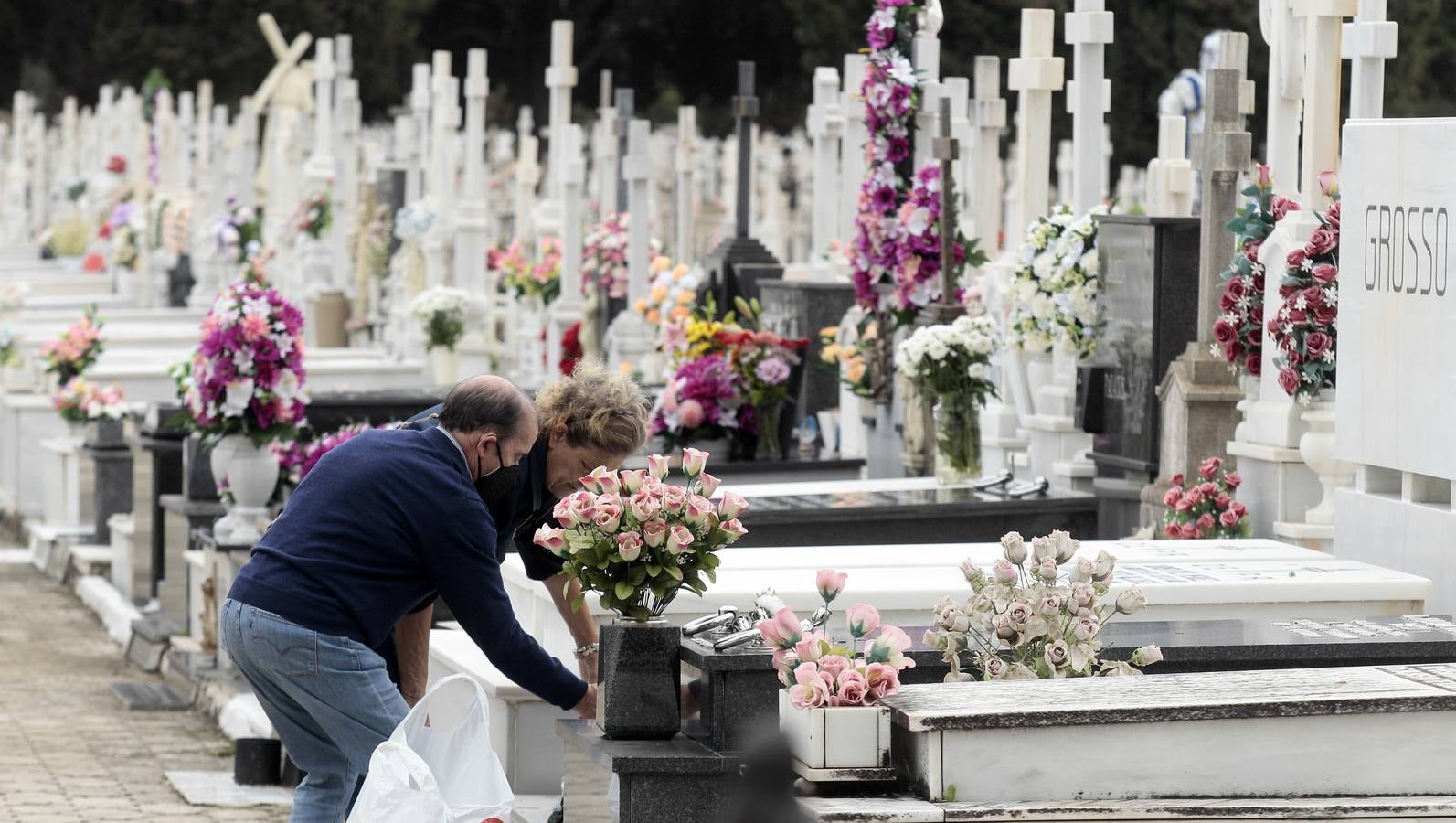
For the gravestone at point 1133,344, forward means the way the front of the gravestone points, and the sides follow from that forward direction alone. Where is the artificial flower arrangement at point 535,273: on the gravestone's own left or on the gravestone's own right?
on the gravestone's own right

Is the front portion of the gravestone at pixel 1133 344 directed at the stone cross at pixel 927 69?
no

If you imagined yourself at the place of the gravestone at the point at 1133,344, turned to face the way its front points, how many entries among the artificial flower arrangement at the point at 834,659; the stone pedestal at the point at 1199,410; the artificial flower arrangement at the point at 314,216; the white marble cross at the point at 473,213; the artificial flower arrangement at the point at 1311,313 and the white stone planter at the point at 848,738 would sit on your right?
2

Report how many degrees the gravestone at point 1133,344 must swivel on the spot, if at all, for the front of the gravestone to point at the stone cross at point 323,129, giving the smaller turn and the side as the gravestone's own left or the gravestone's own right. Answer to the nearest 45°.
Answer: approximately 90° to the gravestone's own right

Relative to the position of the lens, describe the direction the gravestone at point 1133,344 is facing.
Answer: facing the viewer and to the left of the viewer

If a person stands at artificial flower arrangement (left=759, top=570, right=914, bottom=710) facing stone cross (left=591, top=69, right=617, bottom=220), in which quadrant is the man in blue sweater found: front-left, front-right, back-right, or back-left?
front-left

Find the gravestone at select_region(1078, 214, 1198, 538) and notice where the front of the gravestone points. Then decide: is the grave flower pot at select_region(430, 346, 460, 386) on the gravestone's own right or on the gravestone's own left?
on the gravestone's own right

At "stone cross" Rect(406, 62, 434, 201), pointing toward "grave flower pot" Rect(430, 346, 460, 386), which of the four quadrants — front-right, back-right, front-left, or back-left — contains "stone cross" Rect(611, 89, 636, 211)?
front-left

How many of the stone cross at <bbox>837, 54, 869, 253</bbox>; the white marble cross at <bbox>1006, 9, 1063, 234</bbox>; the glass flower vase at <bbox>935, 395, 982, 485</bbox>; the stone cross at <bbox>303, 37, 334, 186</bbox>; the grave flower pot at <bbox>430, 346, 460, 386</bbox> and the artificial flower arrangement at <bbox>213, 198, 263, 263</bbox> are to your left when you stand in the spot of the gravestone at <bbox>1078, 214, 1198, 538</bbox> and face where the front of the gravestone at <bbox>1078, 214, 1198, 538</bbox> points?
0

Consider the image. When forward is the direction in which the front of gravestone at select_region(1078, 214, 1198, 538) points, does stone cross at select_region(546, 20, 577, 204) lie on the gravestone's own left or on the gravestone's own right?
on the gravestone's own right

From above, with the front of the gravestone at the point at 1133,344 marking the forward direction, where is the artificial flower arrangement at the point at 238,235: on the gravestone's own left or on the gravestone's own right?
on the gravestone's own right

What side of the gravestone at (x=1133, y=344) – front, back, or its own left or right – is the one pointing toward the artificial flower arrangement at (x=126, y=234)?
right

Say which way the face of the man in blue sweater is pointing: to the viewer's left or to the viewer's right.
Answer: to the viewer's right

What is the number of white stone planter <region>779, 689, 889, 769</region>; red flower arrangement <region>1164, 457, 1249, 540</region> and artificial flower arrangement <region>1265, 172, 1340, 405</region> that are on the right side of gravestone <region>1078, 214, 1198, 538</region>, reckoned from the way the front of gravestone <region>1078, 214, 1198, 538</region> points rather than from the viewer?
0
